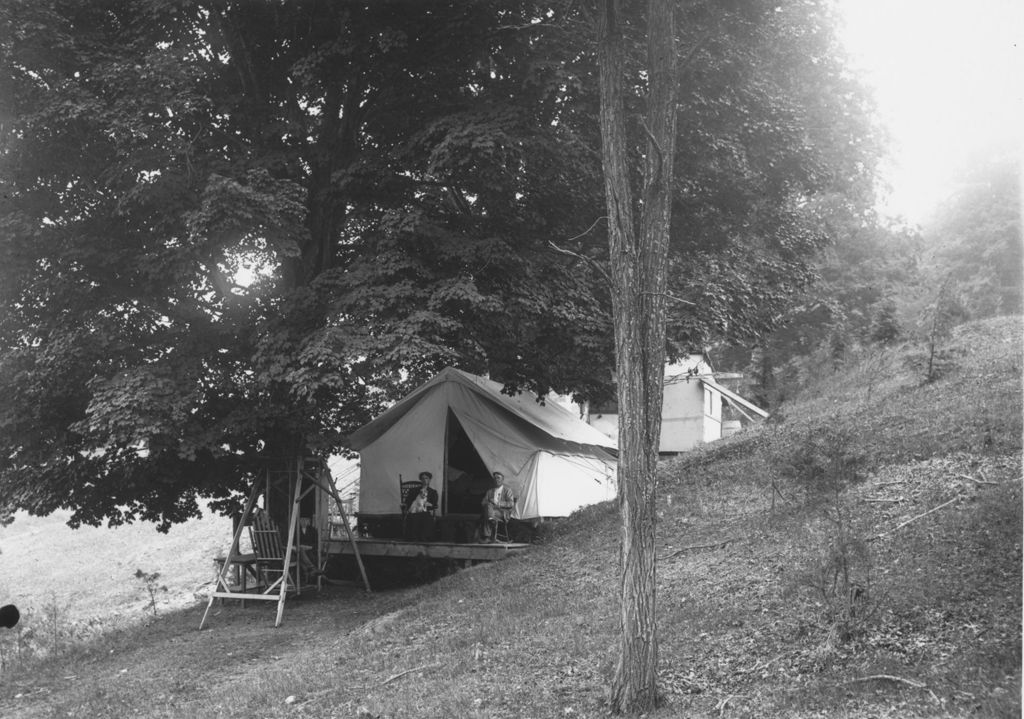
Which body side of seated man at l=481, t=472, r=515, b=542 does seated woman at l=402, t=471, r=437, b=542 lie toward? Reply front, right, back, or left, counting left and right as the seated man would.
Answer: right

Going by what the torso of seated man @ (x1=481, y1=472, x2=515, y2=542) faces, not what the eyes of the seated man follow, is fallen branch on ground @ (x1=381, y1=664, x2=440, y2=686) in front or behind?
in front

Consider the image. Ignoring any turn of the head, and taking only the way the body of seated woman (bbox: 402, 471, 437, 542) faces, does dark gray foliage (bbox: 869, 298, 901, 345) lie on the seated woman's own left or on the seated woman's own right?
on the seated woman's own left

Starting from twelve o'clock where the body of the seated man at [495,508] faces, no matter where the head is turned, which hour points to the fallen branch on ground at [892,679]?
The fallen branch on ground is roughly at 10 o'clock from the seated man.

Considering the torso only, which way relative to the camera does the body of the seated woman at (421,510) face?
toward the camera

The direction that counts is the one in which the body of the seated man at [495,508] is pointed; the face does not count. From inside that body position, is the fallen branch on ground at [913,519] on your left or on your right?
on your left

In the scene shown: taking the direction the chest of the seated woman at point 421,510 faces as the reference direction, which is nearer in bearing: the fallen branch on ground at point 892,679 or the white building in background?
the fallen branch on ground

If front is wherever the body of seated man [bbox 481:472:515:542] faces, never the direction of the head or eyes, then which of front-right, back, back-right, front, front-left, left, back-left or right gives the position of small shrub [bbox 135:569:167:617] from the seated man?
front-right

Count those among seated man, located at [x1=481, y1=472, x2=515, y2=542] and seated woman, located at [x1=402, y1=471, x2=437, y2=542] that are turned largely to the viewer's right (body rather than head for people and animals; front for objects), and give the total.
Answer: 0

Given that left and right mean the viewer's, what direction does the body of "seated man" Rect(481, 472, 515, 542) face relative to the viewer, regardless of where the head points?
facing the viewer and to the left of the viewer

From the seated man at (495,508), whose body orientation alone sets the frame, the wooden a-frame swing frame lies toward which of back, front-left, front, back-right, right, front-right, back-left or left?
front
